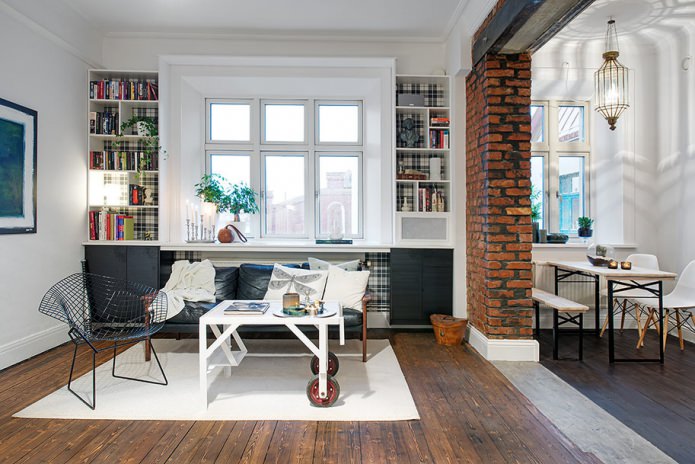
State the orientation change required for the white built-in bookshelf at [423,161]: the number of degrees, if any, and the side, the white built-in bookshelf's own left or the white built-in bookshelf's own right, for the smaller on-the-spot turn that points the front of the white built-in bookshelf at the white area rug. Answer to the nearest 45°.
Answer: approximately 45° to the white built-in bookshelf's own right

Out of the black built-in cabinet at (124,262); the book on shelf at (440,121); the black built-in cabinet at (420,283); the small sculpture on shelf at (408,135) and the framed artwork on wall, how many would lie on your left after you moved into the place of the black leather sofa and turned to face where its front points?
3

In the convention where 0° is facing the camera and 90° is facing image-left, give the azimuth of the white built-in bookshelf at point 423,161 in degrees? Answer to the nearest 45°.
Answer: approximately 0°
